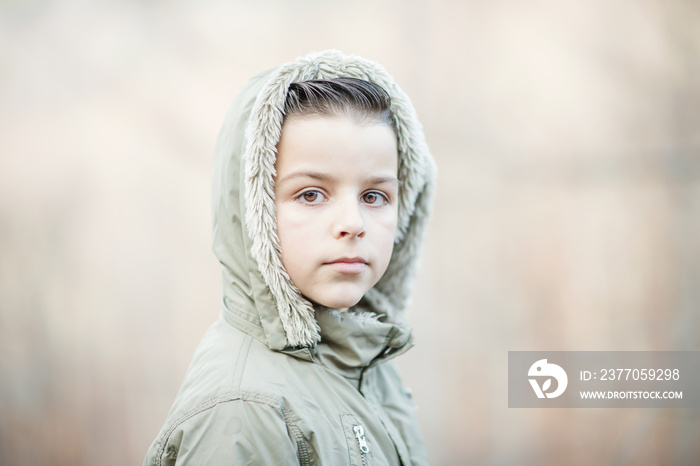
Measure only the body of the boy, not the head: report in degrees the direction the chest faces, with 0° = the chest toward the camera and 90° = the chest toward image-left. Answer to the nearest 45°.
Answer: approximately 315°
